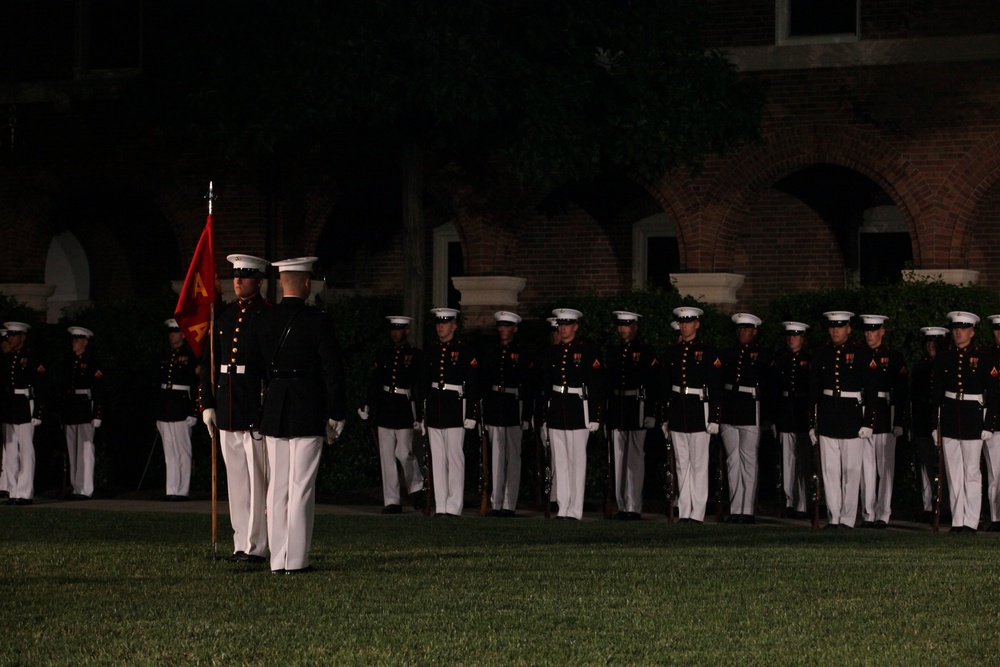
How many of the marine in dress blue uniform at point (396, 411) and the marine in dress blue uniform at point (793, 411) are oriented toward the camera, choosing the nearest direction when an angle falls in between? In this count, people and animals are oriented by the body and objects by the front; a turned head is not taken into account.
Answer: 2

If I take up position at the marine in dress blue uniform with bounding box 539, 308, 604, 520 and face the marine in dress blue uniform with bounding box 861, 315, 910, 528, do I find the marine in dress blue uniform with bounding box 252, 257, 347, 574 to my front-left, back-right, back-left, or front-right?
back-right

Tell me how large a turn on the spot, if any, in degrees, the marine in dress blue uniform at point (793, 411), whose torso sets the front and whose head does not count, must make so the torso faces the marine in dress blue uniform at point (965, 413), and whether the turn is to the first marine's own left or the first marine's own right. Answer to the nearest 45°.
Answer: approximately 45° to the first marine's own left

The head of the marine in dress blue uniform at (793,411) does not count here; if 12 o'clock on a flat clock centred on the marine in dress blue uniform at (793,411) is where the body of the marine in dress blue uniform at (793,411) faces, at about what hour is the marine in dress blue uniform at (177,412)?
the marine in dress blue uniform at (177,412) is roughly at 3 o'clock from the marine in dress blue uniform at (793,411).

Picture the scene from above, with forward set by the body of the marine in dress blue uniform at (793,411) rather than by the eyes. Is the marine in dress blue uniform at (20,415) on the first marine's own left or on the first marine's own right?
on the first marine's own right

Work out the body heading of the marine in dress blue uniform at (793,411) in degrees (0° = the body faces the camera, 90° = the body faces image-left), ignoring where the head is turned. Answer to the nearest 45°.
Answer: approximately 0°
